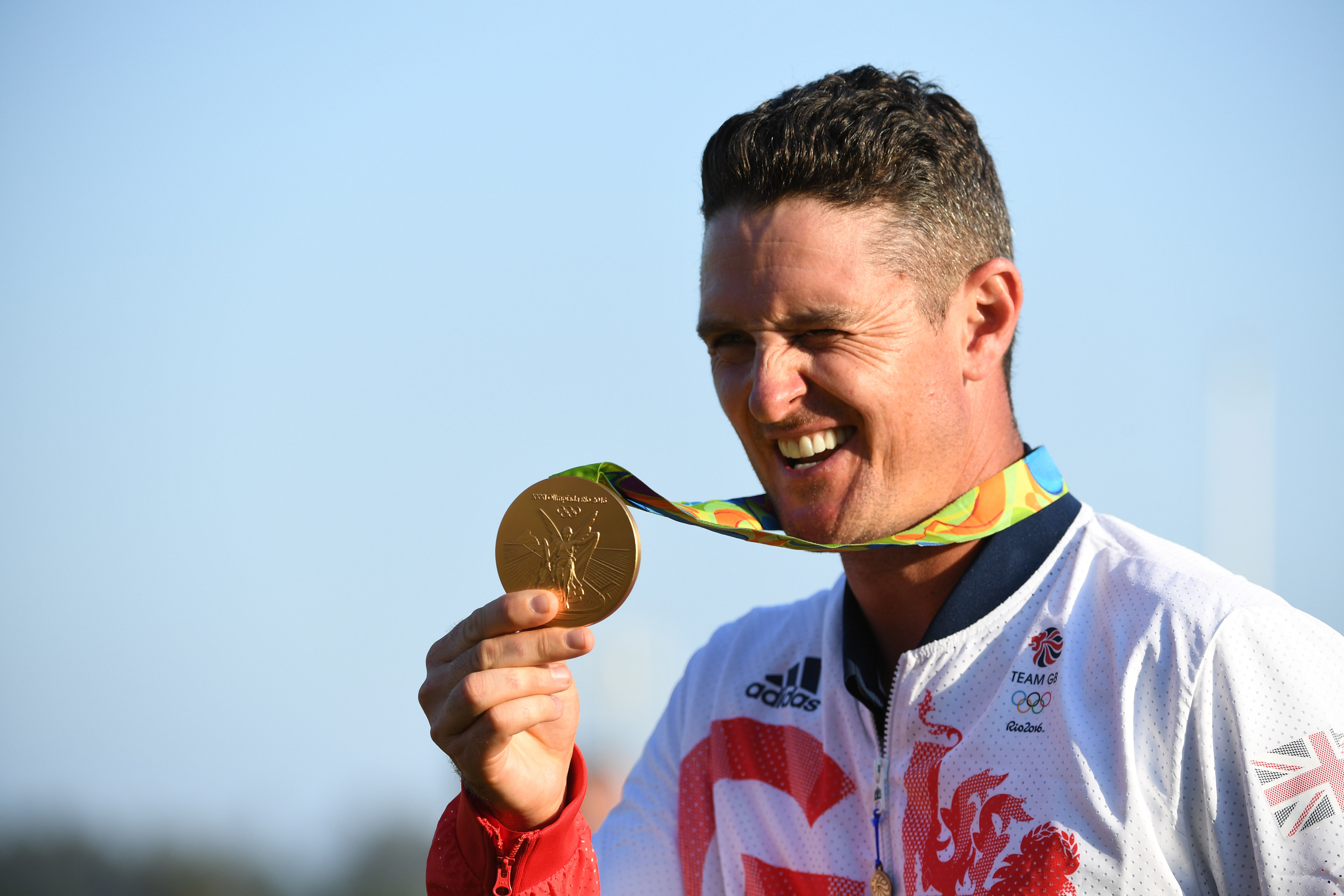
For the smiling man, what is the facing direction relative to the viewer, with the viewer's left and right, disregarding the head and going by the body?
facing the viewer and to the left of the viewer

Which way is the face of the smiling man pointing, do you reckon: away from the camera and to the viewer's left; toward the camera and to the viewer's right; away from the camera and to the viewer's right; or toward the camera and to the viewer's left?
toward the camera and to the viewer's left
